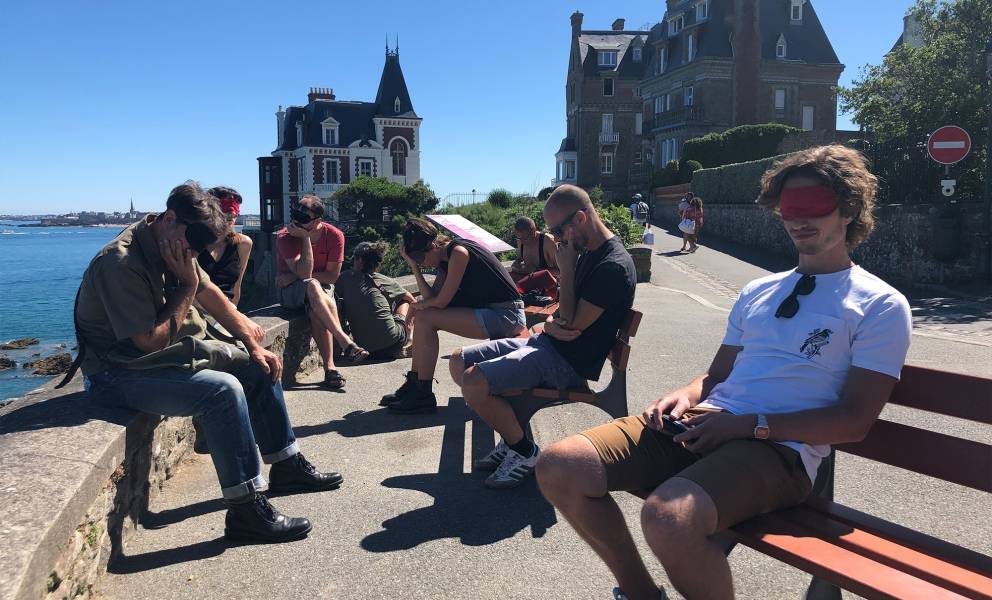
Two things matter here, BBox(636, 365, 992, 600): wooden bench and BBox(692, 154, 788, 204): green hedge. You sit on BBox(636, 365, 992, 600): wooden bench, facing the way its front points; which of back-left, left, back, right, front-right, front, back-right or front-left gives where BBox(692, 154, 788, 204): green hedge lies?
back-right

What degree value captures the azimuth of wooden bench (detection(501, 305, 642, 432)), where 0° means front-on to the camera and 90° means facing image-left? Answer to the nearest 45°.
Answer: approximately 90°

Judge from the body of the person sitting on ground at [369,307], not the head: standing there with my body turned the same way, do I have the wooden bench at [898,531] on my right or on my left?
on my right

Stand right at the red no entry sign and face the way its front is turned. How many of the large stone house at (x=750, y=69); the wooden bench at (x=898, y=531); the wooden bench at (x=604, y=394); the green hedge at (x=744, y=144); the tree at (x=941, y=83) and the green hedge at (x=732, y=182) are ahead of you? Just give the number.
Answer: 2

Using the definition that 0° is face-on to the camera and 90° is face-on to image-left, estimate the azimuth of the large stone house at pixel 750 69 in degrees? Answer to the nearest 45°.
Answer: approximately 45°

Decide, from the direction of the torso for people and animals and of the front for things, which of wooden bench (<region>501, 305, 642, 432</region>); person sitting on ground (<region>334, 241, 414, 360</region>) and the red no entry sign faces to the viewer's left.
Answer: the wooden bench

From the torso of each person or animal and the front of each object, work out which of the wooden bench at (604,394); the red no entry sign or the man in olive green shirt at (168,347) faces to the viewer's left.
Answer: the wooden bench

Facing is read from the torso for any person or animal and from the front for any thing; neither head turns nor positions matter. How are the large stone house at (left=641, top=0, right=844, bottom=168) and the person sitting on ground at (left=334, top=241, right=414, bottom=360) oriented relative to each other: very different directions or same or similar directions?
very different directions

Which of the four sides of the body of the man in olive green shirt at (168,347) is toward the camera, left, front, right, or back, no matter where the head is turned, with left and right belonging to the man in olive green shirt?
right

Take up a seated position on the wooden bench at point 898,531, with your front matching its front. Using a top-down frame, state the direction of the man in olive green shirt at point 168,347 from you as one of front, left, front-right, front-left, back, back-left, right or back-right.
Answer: front-right

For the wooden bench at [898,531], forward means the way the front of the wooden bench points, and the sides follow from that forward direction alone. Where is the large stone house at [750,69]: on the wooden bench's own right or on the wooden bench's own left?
on the wooden bench's own right

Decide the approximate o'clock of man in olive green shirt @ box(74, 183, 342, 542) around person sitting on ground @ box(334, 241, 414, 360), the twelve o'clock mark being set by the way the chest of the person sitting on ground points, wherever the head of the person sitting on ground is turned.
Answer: The man in olive green shirt is roughly at 5 o'clock from the person sitting on ground.
